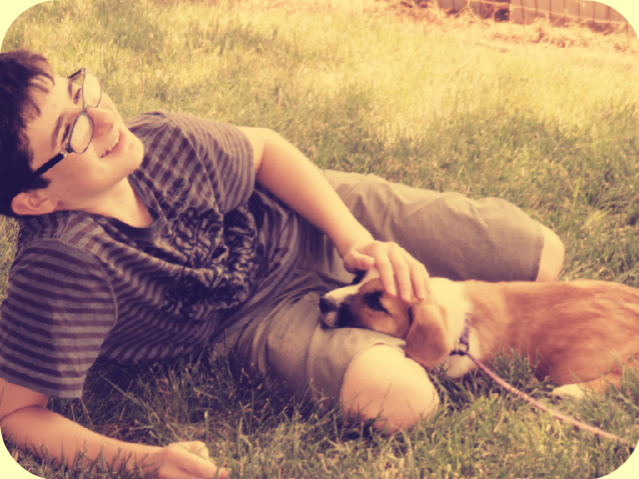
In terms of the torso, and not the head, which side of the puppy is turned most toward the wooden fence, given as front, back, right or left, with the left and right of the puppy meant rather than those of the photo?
right

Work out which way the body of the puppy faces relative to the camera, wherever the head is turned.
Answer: to the viewer's left
